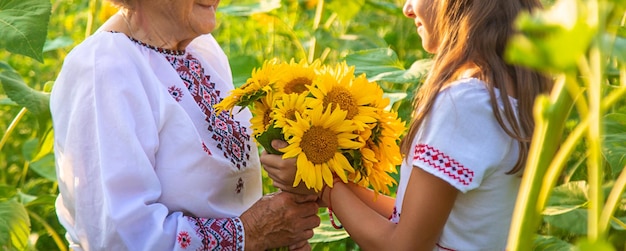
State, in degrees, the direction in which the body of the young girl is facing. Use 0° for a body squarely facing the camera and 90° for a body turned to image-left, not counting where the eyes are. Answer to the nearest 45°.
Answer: approximately 90°

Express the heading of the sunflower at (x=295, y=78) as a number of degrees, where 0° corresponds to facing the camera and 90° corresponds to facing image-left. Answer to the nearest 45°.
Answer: approximately 0°

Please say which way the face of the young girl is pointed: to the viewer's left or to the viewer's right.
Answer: to the viewer's left

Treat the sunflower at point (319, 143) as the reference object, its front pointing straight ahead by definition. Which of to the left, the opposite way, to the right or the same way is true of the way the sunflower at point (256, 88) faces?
to the right

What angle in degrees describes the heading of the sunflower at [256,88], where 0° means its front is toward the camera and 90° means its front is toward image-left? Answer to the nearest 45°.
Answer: approximately 90°
